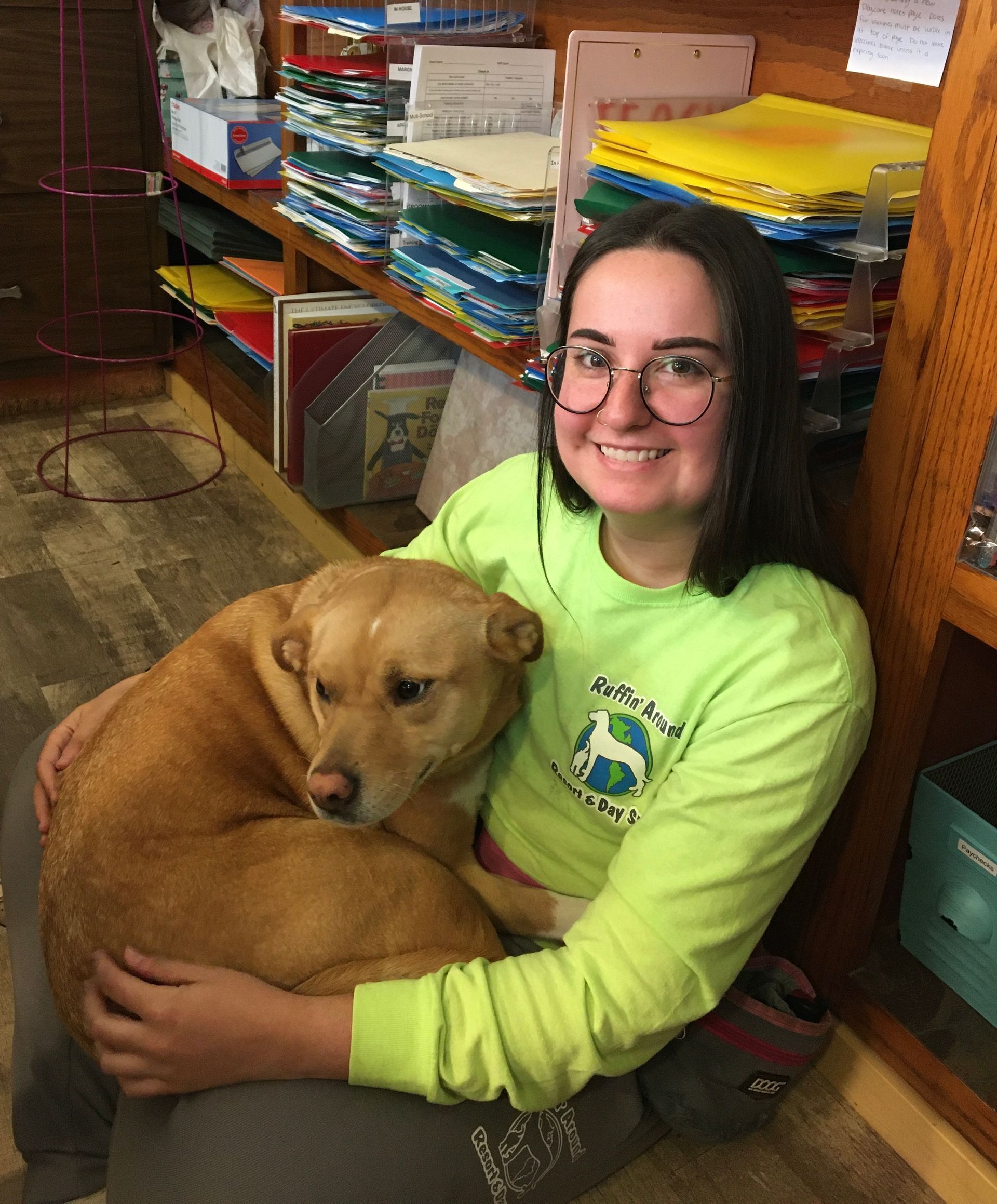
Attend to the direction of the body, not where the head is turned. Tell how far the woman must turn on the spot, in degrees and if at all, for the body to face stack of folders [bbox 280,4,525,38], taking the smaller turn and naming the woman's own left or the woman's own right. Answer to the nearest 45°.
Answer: approximately 135° to the woman's own right

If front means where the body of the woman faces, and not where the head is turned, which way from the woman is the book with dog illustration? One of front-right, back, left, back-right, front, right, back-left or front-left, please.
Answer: back-right

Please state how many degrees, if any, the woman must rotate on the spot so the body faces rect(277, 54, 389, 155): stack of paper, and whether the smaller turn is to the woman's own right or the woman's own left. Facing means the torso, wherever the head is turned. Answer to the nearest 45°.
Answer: approximately 135° to the woman's own right

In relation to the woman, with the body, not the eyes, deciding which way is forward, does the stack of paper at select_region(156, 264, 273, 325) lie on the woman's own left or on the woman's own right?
on the woman's own right

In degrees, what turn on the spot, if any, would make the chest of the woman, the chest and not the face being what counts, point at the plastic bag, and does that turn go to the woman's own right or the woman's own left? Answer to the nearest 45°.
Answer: approximately 135° to the woman's own right

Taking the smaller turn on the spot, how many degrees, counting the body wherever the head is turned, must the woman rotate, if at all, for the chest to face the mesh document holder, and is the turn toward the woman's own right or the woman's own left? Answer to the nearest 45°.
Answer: approximately 135° to the woman's own right

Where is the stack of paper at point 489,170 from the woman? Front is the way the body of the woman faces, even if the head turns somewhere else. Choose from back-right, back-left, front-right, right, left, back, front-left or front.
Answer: back-right

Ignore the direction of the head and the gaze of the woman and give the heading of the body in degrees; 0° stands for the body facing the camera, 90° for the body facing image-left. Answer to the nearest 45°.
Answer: approximately 45°
